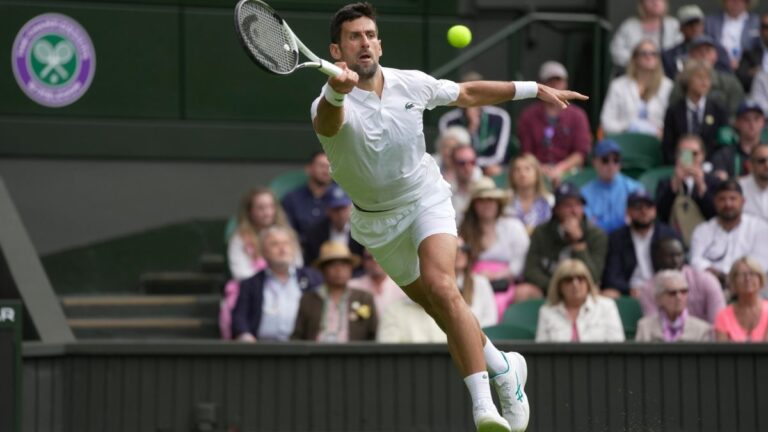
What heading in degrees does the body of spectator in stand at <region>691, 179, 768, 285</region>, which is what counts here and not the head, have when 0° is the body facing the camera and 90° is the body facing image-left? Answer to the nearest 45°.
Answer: approximately 0°

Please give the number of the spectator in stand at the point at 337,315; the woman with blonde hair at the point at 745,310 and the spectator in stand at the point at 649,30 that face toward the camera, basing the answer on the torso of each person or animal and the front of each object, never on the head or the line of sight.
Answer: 3

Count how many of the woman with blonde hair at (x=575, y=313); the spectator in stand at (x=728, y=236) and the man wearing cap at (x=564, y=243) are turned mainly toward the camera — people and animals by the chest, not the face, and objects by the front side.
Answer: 3

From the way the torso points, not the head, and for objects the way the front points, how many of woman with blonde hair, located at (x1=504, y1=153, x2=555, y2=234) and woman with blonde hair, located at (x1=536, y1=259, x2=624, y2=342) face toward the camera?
2

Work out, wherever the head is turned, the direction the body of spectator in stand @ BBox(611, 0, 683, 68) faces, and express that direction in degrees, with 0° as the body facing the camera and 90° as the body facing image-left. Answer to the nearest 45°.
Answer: approximately 0°

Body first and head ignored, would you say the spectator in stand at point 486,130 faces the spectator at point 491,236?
yes

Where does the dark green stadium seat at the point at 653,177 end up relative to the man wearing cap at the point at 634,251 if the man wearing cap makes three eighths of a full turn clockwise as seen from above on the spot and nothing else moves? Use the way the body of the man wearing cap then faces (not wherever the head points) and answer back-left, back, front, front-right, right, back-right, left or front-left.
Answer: front-right

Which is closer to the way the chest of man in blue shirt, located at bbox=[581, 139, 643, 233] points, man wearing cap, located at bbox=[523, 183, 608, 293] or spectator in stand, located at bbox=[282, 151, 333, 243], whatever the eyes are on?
the man wearing cap

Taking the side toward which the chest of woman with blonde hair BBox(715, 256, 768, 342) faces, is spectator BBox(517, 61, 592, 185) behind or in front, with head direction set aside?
behind

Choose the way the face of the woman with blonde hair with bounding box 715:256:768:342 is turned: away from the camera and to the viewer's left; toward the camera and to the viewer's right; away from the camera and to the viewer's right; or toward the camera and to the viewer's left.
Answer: toward the camera and to the viewer's left

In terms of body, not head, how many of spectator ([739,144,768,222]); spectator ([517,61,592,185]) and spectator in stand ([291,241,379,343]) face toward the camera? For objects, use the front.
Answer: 3

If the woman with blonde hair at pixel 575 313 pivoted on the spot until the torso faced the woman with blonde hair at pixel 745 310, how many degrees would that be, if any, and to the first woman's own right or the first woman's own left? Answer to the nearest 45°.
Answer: approximately 90° to the first woman's own left
